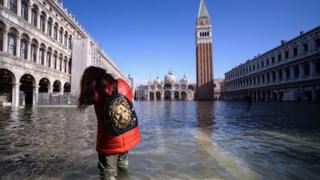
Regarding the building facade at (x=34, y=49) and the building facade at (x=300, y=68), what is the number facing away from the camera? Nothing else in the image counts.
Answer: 0

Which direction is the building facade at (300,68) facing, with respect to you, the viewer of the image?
facing the viewer and to the left of the viewer

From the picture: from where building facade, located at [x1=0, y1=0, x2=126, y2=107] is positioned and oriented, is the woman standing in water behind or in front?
in front

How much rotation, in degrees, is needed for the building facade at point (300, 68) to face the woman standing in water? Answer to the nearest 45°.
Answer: approximately 45° to its left

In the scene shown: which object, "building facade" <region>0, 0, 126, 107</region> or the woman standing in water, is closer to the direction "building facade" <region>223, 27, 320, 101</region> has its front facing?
the building facade

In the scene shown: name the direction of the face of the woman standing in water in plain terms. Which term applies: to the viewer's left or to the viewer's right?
to the viewer's left

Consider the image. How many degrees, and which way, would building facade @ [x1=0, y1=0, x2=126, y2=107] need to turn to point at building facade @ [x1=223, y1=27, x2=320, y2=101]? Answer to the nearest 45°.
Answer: approximately 45° to its left

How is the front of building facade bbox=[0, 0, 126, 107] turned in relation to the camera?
facing the viewer and to the right of the viewer

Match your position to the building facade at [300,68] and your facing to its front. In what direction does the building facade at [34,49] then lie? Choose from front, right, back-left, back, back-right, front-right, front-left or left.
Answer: front
